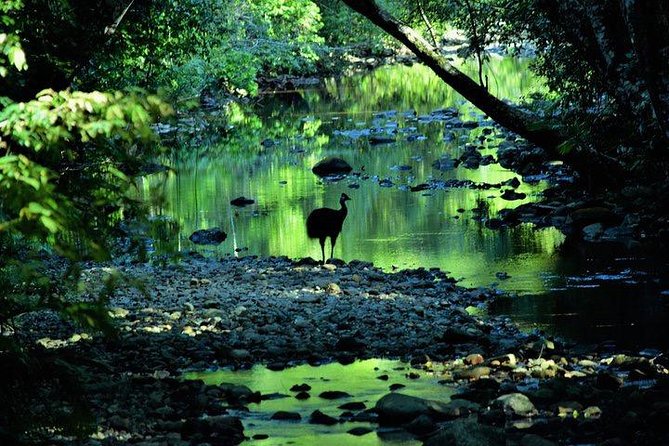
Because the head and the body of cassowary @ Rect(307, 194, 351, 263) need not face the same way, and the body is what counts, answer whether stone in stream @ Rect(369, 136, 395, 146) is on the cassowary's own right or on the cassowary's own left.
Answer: on the cassowary's own left

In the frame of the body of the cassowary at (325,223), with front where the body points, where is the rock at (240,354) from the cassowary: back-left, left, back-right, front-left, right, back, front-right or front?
right

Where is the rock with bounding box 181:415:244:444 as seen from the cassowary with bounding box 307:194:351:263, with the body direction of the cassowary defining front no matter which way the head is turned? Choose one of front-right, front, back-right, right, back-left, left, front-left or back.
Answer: right

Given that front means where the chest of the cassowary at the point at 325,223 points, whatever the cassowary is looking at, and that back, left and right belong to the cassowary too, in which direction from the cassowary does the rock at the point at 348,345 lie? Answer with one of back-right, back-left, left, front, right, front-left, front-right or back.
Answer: right

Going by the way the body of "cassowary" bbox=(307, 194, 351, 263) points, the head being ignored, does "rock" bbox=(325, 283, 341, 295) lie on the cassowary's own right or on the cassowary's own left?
on the cassowary's own right

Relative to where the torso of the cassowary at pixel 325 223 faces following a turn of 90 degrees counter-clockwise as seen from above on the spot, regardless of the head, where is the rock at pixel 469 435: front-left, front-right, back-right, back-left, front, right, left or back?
back

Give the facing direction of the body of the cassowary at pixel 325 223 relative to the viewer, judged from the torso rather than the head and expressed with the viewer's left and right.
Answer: facing to the right of the viewer

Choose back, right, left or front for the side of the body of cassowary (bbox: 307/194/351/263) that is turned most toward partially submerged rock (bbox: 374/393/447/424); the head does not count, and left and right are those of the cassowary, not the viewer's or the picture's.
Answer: right

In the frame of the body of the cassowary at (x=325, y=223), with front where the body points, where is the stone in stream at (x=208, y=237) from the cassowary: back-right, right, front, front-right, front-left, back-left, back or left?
back-left

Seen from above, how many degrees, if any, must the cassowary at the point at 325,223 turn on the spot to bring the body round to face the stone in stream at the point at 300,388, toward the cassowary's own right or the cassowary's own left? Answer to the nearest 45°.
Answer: approximately 90° to the cassowary's own right

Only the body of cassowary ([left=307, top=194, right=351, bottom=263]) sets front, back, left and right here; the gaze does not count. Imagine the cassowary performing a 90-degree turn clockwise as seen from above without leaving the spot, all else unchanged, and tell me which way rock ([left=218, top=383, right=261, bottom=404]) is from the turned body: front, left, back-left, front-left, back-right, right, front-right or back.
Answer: front
